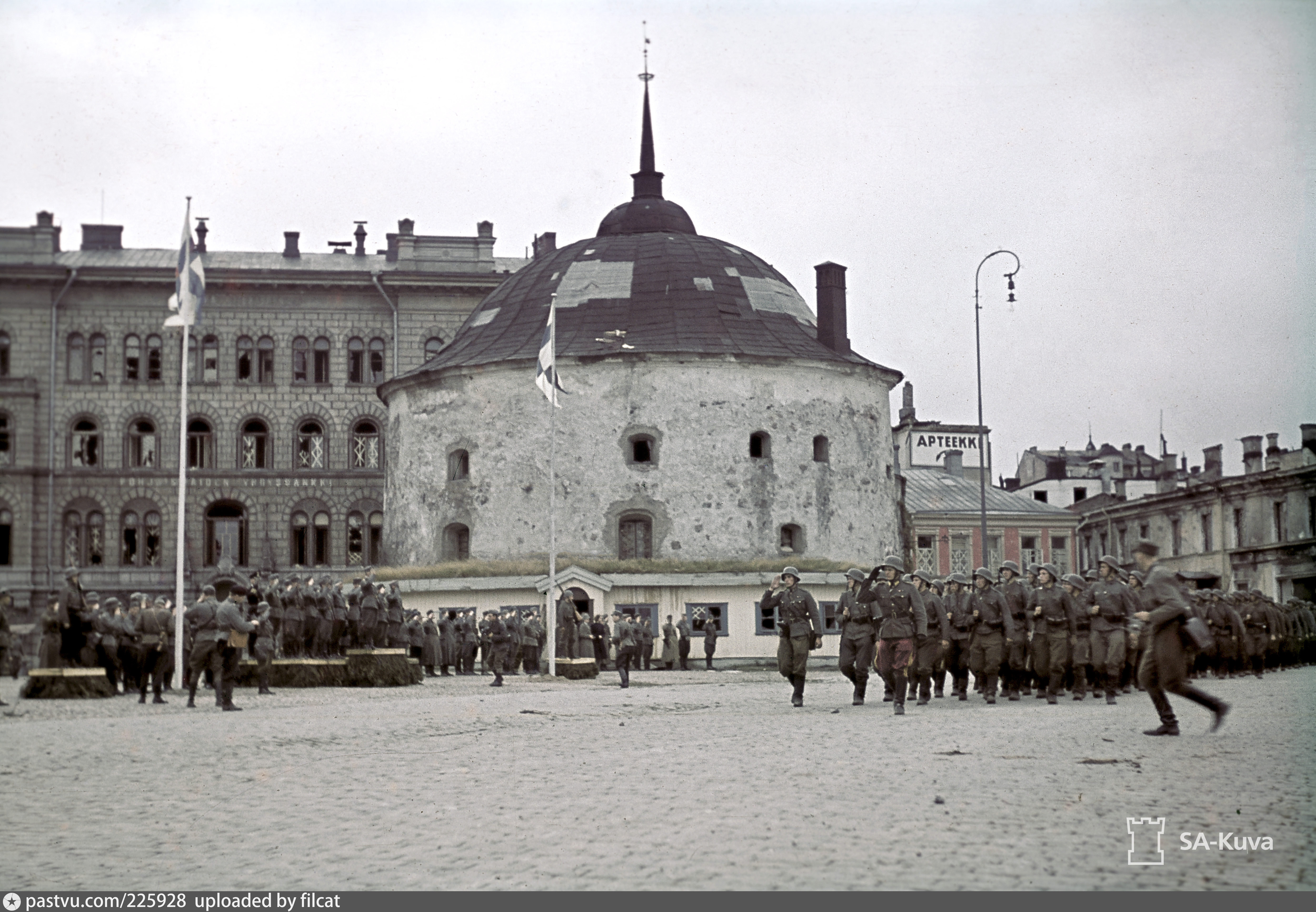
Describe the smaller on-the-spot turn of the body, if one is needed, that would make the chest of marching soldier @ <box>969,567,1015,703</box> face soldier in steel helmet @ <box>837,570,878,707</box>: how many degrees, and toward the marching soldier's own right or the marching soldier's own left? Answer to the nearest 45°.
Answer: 0° — they already face them

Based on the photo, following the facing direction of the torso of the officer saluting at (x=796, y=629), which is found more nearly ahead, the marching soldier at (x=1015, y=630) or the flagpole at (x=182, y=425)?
the flagpole

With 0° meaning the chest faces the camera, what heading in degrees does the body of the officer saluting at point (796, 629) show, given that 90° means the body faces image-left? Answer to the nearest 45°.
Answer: approximately 45°

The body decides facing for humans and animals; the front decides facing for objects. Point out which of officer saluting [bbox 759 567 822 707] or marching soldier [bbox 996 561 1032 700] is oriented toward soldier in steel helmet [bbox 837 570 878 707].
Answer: the marching soldier

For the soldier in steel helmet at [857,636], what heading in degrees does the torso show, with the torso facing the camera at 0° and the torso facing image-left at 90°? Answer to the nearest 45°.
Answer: approximately 45°

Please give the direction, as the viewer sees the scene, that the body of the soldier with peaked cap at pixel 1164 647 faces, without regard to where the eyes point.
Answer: to the viewer's left
